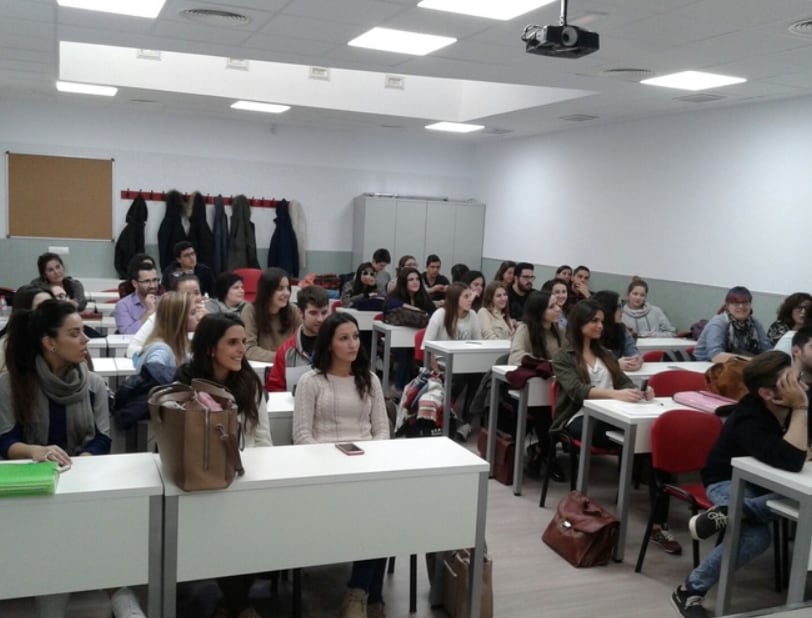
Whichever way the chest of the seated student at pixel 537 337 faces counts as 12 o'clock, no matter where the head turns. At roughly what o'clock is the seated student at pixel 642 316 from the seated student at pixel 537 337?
the seated student at pixel 642 316 is roughly at 8 o'clock from the seated student at pixel 537 337.

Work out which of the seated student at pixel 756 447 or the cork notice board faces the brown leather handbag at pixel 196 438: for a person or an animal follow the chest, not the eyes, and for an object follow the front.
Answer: the cork notice board

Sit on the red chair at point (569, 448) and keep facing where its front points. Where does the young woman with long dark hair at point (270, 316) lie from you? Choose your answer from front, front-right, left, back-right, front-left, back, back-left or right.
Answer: back-right

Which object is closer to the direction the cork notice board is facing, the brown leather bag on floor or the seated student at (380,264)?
the brown leather bag on floor

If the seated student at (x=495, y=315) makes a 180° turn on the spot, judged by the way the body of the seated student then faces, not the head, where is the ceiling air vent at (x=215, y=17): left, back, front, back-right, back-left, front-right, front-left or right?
left

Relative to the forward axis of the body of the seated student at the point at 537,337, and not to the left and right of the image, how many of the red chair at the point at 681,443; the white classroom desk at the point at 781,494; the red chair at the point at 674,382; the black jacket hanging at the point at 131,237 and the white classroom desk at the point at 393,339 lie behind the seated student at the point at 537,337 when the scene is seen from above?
2

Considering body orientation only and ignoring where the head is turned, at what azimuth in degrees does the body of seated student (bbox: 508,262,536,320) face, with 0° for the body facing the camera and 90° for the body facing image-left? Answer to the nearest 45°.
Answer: approximately 315°

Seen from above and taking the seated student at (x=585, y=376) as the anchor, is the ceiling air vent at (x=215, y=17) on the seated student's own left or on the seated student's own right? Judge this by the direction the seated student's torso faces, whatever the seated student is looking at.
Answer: on the seated student's own right

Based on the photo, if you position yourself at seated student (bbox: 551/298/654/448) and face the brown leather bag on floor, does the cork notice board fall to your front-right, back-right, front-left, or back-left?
back-right

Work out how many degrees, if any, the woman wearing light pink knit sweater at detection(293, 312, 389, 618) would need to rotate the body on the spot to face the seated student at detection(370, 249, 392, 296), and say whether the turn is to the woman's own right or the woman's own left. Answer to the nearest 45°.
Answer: approximately 180°

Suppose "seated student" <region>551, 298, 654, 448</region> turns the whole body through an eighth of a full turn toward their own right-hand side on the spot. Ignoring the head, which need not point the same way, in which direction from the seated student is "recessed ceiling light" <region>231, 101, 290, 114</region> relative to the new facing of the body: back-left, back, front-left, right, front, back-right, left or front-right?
back-right

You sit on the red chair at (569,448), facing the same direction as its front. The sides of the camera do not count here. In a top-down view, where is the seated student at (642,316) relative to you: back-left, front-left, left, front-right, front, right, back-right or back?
back-left

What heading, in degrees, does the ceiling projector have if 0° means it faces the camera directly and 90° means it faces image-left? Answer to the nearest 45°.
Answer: approximately 315°

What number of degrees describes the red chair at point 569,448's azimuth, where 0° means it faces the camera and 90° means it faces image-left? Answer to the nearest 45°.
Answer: approximately 315°

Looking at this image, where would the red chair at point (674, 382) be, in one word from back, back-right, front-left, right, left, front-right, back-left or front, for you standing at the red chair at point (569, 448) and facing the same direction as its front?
left

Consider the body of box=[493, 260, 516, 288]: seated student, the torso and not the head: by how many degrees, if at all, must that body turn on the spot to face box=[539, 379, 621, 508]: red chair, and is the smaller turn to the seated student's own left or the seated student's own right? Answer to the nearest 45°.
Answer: approximately 45° to the seated student's own right
